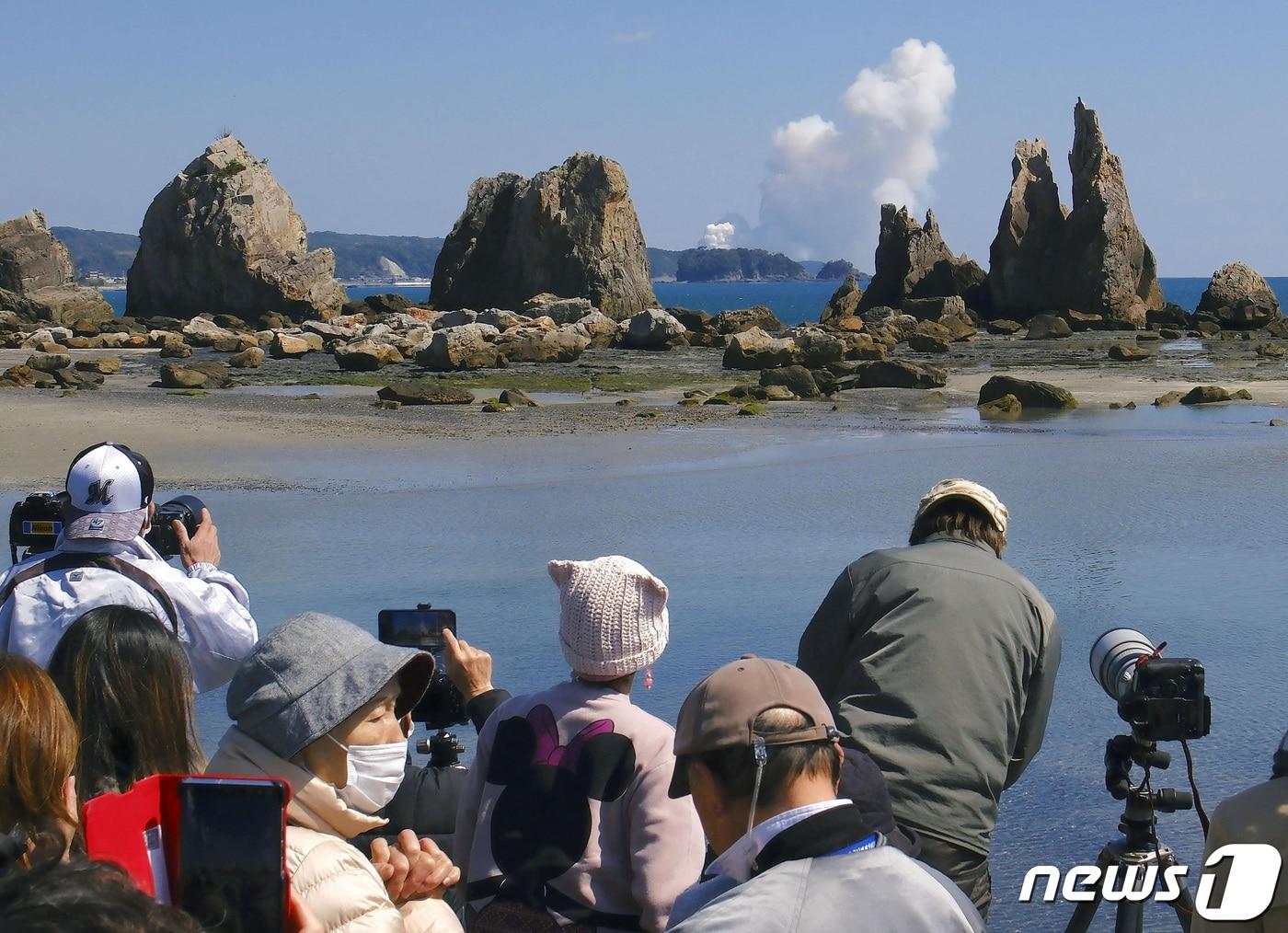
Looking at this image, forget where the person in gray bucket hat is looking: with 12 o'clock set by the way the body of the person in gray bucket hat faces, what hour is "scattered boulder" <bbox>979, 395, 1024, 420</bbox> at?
The scattered boulder is roughly at 10 o'clock from the person in gray bucket hat.

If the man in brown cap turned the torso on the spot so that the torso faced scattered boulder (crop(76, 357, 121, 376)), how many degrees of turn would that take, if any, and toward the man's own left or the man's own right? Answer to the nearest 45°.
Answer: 0° — they already face it

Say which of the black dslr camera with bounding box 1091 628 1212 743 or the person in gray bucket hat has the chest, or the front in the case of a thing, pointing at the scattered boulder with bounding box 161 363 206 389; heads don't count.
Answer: the black dslr camera

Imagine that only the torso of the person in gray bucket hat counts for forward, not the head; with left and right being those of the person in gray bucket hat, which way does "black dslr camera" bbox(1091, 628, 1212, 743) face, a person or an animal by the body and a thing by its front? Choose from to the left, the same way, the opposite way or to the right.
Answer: to the left

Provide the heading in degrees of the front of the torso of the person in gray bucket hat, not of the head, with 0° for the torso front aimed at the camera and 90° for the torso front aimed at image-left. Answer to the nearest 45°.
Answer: approximately 270°

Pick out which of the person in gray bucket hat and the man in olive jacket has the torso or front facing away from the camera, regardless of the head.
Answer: the man in olive jacket

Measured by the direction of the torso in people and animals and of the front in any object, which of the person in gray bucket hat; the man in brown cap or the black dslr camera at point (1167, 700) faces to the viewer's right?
the person in gray bucket hat

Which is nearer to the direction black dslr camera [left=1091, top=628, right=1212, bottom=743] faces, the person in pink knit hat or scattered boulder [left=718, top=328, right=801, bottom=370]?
the scattered boulder

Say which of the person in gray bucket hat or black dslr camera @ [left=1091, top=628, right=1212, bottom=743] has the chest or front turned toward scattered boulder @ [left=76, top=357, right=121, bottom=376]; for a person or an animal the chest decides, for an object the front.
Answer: the black dslr camera

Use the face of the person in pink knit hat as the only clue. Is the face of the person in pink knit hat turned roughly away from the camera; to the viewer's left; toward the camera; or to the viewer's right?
away from the camera

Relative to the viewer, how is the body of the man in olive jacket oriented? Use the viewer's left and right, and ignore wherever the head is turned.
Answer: facing away from the viewer

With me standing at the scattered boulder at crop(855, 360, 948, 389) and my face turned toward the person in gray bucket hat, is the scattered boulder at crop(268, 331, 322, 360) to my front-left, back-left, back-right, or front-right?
back-right

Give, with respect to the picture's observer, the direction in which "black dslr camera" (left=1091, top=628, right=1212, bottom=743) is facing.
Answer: facing away from the viewer and to the left of the viewer

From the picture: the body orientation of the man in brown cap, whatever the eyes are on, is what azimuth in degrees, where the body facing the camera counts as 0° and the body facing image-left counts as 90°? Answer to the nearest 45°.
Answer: approximately 135°

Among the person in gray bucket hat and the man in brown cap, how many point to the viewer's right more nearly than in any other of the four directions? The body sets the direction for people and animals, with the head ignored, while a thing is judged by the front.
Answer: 1

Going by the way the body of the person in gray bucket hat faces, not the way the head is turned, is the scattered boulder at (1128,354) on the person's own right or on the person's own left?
on the person's own left
